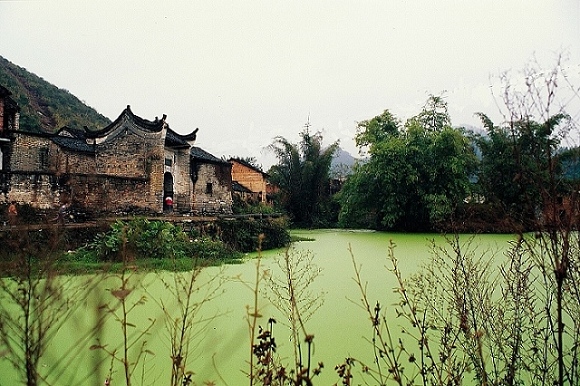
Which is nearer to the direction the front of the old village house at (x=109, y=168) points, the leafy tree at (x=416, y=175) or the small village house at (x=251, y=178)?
the leafy tree

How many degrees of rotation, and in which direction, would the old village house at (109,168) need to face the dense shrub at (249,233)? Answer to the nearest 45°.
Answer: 0° — it already faces it

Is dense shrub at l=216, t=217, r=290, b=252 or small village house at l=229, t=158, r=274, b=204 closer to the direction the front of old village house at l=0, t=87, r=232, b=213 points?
the dense shrub

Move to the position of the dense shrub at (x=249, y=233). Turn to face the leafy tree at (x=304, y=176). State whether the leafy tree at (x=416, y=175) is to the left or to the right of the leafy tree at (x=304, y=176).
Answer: right

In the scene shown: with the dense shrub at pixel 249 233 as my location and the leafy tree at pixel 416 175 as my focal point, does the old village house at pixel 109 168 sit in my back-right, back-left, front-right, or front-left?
back-left

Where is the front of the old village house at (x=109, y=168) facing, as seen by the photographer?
facing the viewer and to the right of the viewer

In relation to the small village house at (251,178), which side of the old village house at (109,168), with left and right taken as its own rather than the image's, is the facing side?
left

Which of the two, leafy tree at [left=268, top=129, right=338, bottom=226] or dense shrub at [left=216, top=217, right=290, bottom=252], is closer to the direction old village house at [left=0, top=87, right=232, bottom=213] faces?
the dense shrub

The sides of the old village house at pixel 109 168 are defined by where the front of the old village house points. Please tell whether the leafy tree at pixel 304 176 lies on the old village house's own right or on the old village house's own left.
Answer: on the old village house's own left

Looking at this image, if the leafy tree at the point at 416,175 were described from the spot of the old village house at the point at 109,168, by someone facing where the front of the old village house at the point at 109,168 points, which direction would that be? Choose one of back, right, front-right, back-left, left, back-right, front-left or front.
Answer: front-left

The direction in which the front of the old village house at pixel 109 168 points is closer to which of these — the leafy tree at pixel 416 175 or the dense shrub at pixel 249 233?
the dense shrub
